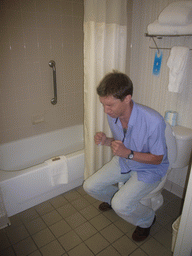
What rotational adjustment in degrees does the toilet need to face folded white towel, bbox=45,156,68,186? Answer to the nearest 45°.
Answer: approximately 45° to its right

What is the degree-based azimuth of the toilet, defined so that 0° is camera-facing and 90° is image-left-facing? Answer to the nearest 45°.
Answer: approximately 45°

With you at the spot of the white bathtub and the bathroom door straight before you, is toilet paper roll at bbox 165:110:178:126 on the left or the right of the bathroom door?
left

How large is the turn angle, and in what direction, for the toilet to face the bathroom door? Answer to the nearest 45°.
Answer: approximately 45° to its left
